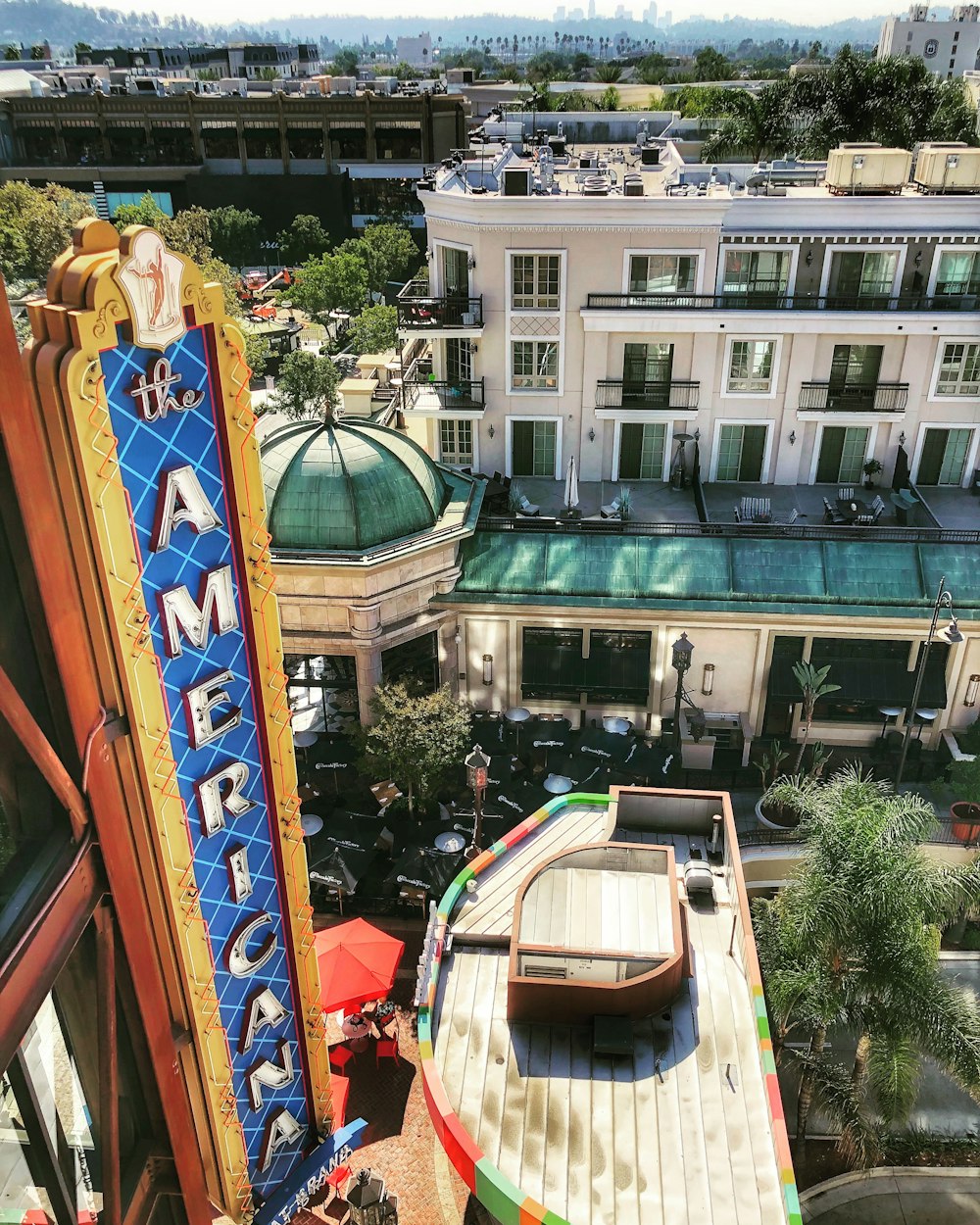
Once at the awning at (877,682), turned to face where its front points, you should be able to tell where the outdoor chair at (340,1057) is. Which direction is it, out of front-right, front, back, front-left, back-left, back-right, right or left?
front-right

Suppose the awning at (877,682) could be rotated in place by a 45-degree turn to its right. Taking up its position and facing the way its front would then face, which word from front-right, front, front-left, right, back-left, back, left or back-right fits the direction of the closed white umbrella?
front-right

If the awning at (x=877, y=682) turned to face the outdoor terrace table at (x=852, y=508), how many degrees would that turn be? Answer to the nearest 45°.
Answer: approximately 180°

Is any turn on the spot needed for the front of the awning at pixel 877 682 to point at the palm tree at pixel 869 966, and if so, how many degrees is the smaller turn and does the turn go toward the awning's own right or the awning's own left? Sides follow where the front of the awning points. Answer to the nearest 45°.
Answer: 0° — it already faces it

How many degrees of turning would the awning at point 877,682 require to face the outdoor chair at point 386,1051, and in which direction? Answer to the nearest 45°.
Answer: approximately 45° to its right

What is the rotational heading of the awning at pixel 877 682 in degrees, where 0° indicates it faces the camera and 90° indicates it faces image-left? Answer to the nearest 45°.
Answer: approximately 0°

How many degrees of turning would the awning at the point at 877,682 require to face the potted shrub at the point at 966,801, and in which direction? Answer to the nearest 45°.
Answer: approximately 45° to its left

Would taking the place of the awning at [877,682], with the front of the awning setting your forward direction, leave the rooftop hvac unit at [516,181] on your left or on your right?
on your right

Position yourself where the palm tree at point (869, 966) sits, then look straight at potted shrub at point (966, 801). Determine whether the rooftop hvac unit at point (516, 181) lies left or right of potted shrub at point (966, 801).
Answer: left

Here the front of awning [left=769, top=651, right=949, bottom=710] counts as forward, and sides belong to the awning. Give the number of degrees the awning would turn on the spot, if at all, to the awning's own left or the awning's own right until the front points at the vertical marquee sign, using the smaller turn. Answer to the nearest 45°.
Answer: approximately 45° to the awning's own right

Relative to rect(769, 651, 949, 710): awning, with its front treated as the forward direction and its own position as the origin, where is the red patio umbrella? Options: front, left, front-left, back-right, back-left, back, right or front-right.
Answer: front-right

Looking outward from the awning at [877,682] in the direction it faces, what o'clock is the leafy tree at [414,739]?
The leafy tree is roughly at 2 o'clock from the awning.

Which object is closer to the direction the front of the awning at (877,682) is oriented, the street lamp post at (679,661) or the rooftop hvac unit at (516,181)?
the street lamp post

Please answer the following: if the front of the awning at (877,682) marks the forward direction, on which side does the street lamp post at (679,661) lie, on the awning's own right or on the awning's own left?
on the awning's own right

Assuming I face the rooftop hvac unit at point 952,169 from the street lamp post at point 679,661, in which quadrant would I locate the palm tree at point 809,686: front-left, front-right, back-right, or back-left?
front-right
